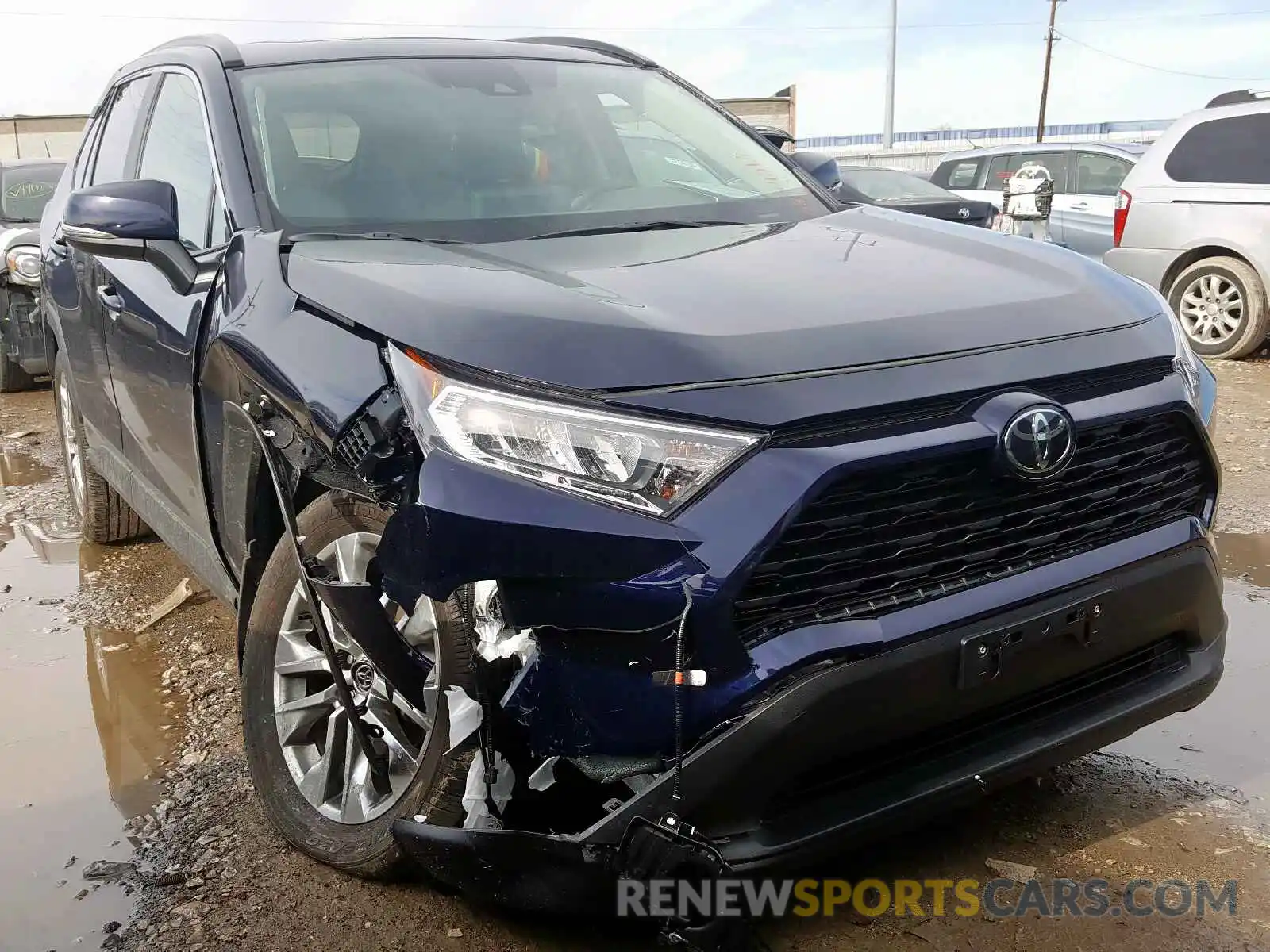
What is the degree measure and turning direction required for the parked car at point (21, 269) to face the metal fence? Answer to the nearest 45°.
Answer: approximately 135° to its left

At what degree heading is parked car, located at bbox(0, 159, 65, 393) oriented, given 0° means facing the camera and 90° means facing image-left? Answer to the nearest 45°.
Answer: approximately 0°

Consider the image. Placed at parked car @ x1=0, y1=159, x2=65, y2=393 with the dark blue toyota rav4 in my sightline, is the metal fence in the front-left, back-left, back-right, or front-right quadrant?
back-left

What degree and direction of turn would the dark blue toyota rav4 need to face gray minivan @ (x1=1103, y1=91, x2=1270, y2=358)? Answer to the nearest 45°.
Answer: approximately 90° to its left

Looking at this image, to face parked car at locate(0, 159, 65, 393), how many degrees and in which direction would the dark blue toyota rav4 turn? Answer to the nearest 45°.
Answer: approximately 180°

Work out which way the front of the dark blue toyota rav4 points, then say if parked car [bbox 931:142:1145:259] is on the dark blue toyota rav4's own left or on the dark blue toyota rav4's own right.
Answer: on the dark blue toyota rav4's own left

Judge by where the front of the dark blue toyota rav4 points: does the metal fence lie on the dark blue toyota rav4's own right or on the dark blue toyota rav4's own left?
on the dark blue toyota rav4's own left

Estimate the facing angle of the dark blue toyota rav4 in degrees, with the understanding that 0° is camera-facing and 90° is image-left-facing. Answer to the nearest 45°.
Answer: approximately 315°

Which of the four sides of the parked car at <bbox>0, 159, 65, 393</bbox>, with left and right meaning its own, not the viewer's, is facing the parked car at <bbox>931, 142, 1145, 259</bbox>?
left
